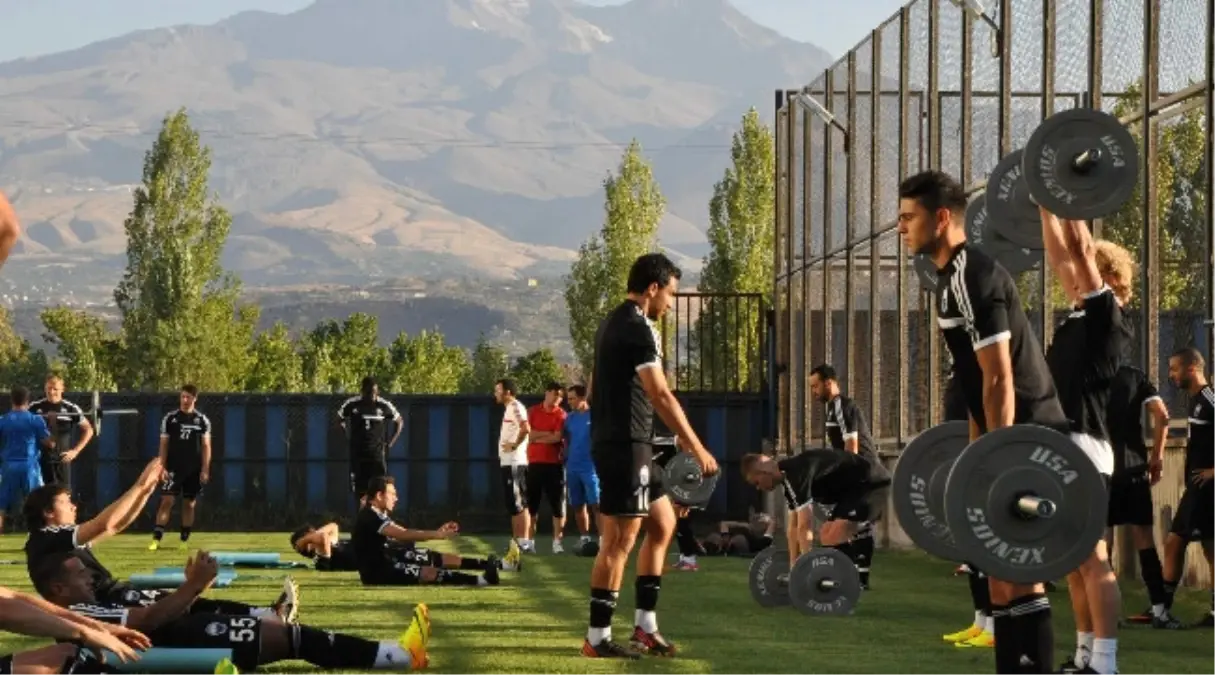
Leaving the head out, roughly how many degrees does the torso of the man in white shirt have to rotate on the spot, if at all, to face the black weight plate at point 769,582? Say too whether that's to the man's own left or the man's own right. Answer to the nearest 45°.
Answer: approximately 90° to the man's own left

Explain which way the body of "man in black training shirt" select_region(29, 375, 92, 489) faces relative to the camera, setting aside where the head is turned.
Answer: toward the camera

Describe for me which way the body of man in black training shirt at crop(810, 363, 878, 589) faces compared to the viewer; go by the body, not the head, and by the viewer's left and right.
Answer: facing to the left of the viewer

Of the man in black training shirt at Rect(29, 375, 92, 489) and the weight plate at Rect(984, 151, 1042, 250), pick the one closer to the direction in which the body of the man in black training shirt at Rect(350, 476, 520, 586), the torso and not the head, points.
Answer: the weight plate

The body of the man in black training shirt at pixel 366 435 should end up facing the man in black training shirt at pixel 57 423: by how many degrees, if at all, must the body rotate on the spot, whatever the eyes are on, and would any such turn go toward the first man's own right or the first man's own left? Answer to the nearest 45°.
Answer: approximately 90° to the first man's own right

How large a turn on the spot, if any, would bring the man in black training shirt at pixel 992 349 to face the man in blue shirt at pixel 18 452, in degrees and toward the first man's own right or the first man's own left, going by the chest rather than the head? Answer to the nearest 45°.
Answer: approximately 45° to the first man's own right

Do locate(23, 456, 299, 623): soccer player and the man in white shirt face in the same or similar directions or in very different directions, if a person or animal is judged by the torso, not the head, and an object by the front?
very different directions

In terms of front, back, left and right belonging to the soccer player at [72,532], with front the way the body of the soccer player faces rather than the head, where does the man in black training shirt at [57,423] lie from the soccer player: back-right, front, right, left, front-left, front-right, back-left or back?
left

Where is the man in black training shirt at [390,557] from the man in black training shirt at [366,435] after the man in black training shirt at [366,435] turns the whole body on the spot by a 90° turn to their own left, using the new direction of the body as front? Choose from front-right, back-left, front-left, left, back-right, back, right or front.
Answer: right

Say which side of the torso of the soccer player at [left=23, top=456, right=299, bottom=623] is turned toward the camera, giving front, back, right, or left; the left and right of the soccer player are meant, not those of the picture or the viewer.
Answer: right

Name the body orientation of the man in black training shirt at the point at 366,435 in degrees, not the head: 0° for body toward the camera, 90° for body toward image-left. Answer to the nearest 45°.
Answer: approximately 0°
